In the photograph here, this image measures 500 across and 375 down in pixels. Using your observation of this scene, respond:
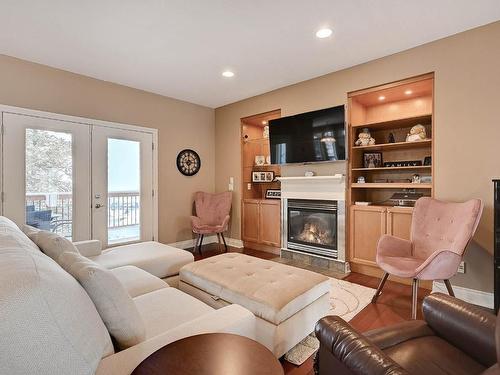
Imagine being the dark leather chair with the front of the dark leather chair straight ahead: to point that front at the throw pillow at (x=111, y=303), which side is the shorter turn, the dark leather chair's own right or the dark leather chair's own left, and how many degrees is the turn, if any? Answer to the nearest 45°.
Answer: approximately 90° to the dark leather chair's own left

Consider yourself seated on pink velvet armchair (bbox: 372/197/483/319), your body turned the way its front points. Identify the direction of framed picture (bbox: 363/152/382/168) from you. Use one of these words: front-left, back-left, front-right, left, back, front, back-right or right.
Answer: right

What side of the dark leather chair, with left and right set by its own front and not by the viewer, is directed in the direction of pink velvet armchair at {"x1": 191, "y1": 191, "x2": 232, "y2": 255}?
front

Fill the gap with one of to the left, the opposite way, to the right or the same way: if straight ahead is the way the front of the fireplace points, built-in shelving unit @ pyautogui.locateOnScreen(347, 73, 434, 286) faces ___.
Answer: the same way

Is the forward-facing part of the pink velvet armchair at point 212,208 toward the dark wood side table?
yes

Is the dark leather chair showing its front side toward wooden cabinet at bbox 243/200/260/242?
yes

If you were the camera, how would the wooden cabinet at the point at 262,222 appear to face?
facing the viewer and to the left of the viewer

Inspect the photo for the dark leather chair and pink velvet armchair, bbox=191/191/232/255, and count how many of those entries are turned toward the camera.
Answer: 1

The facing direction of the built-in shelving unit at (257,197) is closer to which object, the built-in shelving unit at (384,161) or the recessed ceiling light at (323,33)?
the recessed ceiling light

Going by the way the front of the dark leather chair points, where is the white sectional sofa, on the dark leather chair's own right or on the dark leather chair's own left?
on the dark leather chair's own left

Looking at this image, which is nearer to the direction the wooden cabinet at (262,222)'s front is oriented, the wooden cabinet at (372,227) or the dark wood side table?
the dark wood side table

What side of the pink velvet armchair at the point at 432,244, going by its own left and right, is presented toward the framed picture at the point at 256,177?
right

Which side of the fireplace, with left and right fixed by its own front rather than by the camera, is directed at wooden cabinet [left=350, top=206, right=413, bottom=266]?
left

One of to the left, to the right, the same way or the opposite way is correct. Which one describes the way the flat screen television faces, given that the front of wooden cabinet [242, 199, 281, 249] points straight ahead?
the same way

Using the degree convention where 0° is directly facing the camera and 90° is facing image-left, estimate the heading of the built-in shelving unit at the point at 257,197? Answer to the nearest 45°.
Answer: approximately 45°

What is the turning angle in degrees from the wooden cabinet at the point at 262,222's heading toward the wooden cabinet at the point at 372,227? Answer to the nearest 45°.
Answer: approximately 90° to its left

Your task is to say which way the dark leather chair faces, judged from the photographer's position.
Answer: facing away from the viewer and to the left of the viewer
